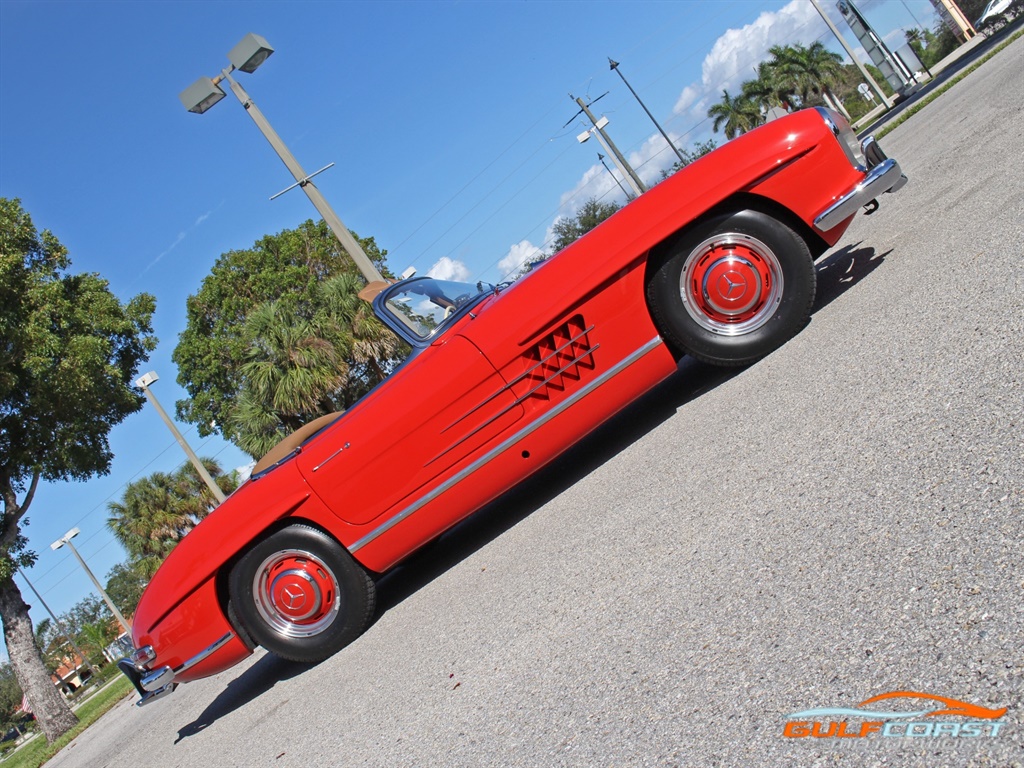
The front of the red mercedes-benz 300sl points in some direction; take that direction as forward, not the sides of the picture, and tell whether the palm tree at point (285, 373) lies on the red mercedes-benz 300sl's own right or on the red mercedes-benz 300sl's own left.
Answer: on the red mercedes-benz 300sl's own left

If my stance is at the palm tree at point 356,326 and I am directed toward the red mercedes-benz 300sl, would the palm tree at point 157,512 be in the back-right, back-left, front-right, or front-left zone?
back-right

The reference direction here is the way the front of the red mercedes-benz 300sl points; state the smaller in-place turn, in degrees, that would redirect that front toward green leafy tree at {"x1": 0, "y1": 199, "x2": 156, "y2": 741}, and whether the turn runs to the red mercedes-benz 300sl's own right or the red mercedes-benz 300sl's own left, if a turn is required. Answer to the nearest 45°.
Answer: approximately 135° to the red mercedes-benz 300sl's own left

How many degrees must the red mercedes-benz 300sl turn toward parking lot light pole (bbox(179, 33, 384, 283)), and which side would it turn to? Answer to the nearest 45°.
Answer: approximately 90° to its left

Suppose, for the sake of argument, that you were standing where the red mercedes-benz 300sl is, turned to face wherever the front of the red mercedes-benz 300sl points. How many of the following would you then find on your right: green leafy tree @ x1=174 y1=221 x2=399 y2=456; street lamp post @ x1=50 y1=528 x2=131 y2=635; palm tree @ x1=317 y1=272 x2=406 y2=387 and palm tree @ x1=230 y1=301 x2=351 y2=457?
0

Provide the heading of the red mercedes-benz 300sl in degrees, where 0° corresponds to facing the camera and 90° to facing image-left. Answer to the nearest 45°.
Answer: approximately 270°

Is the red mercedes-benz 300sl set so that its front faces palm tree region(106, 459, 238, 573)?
no

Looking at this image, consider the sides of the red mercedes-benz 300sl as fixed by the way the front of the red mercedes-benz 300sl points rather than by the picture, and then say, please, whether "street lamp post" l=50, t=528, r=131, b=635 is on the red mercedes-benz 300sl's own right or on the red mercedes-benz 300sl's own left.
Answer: on the red mercedes-benz 300sl's own left

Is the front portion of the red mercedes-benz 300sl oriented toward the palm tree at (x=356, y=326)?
no

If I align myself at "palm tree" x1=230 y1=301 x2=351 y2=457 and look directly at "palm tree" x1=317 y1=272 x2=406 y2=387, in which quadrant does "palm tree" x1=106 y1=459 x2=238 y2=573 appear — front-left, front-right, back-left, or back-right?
back-left

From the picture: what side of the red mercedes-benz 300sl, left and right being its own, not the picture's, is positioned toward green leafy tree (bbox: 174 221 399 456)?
left

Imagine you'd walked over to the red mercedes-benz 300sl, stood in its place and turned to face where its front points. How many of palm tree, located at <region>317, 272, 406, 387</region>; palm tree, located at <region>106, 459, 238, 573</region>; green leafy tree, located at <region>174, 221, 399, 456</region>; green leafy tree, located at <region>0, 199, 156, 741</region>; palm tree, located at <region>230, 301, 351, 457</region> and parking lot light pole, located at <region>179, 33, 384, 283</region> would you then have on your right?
0
